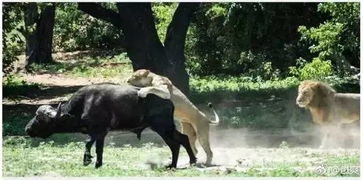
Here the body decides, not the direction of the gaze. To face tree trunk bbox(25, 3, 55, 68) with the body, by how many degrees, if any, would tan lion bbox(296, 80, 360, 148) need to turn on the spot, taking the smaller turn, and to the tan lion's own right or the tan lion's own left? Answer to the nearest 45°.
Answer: approximately 45° to the tan lion's own right

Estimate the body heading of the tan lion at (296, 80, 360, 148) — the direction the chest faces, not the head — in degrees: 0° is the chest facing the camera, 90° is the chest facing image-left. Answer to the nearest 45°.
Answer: approximately 90°

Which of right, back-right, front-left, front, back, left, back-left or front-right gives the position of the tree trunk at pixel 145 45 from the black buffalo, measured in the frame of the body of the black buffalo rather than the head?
right

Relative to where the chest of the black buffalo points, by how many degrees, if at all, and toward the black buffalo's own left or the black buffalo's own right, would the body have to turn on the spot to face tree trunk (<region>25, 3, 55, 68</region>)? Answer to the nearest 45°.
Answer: approximately 90° to the black buffalo's own right

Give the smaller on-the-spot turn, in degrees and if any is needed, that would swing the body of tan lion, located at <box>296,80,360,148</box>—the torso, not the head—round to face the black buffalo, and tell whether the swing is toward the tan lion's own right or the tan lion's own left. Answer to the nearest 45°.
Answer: approximately 45° to the tan lion's own left

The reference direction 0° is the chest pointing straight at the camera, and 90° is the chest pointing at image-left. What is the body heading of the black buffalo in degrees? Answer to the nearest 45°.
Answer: approximately 90°

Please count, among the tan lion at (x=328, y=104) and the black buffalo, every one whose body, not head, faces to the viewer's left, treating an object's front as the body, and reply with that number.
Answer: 2

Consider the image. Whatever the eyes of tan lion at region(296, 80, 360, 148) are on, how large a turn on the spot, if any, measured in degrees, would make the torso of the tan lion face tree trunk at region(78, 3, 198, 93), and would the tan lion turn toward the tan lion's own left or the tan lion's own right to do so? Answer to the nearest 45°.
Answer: approximately 45° to the tan lion's own right

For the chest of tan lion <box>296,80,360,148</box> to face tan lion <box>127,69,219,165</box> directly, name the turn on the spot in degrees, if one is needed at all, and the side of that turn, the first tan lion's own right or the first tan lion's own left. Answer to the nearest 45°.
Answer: approximately 45° to the first tan lion's own left
